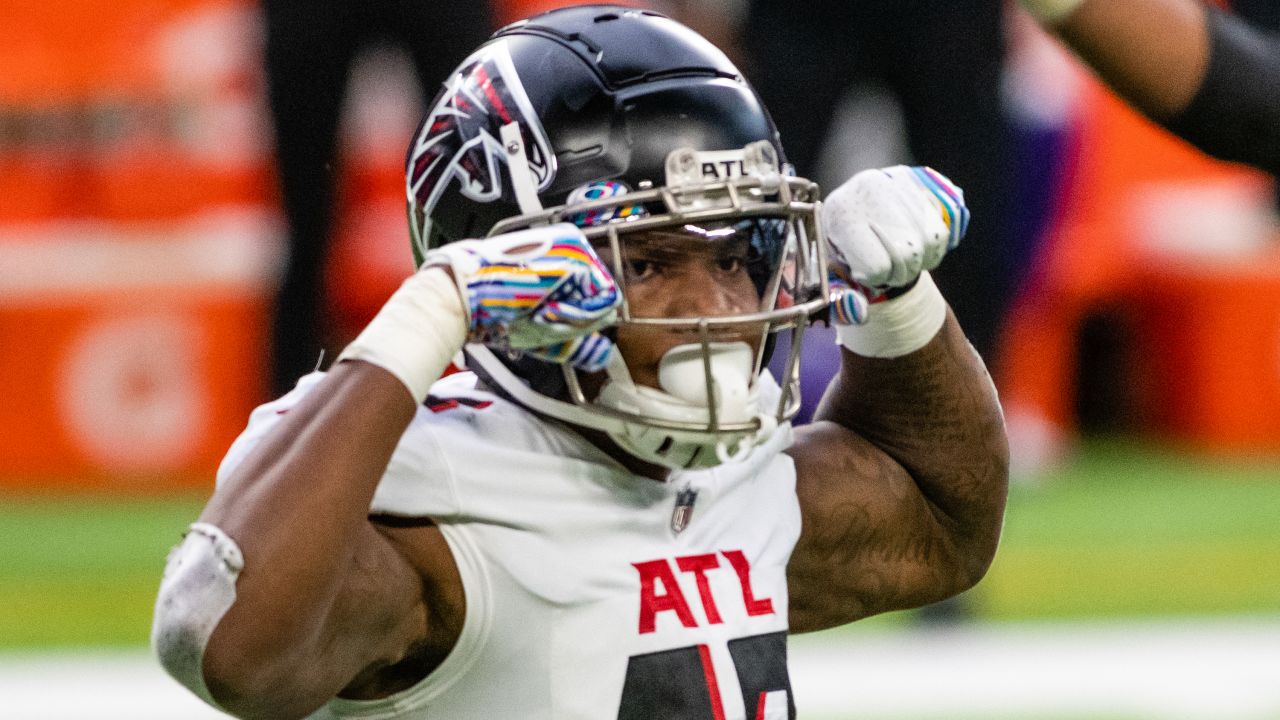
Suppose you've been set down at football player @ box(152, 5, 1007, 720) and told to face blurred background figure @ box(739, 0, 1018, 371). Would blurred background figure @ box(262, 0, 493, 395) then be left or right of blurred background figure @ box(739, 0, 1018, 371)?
left

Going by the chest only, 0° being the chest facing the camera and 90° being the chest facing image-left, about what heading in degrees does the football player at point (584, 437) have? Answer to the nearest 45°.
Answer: approximately 315°
